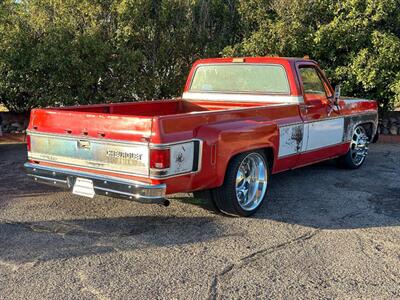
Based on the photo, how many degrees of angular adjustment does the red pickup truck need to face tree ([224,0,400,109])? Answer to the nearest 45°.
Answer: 0° — it already faces it

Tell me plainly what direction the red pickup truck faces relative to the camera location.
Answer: facing away from the viewer and to the right of the viewer
